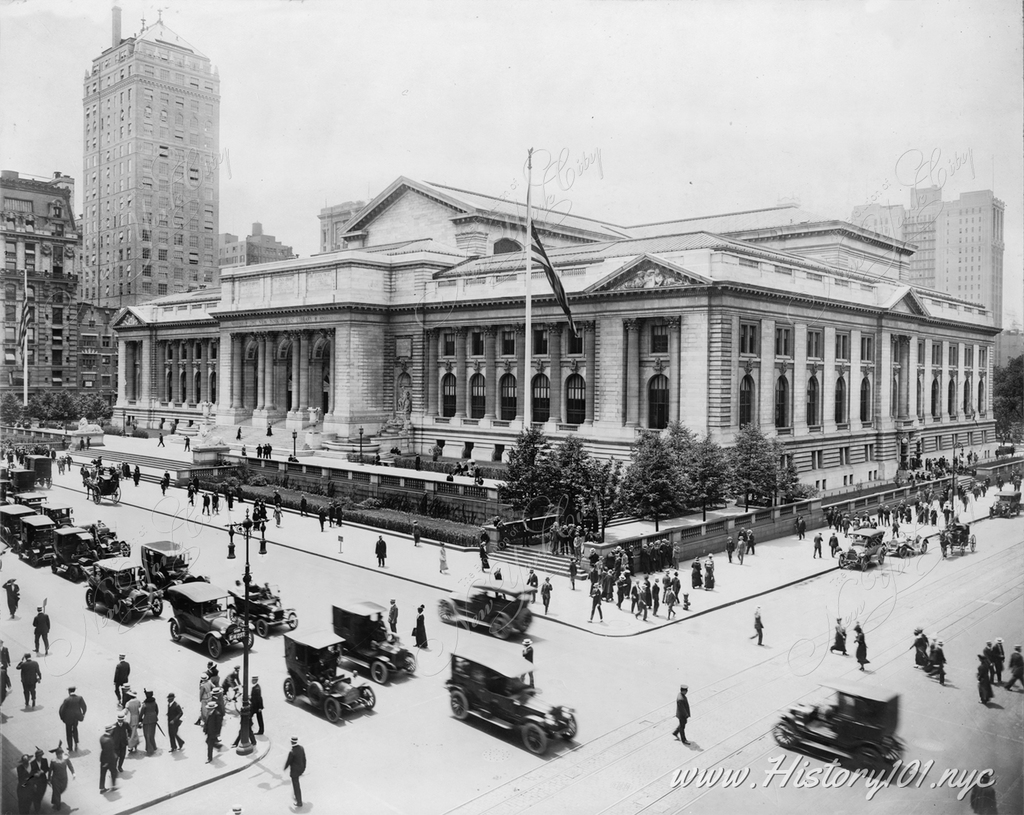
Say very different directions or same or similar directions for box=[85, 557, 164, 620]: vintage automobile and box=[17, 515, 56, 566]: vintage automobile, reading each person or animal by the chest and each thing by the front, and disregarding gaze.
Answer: same or similar directions

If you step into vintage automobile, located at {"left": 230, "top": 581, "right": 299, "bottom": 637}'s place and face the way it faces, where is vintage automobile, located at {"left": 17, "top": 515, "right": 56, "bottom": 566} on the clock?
vintage automobile, located at {"left": 17, "top": 515, "right": 56, "bottom": 566} is roughly at 6 o'clock from vintage automobile, located at {"left": 230, "top": 581, "right": 299, "bottom": 637}.

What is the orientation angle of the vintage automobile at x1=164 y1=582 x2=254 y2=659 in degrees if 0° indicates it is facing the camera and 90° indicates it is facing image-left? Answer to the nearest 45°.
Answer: approximately 315°

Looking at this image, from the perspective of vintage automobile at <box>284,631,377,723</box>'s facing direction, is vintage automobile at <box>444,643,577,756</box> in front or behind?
in front

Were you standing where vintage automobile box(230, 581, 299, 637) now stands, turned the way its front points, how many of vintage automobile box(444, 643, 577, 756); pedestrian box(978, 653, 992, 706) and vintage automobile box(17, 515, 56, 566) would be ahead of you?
2

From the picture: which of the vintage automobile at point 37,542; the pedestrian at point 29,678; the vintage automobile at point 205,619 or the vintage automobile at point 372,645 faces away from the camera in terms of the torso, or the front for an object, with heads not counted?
the pedestrian

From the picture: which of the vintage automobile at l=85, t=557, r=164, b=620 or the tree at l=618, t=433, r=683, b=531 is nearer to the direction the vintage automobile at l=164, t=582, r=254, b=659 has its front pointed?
the tree

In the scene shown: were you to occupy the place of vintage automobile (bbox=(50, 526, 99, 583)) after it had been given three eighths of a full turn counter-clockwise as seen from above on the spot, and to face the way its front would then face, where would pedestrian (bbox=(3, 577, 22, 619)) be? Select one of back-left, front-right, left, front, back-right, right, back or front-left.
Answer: back

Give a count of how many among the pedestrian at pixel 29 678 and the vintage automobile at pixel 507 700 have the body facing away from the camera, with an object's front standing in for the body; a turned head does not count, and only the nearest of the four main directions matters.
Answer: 1

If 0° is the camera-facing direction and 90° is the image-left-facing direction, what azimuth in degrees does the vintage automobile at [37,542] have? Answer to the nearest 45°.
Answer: approximately 315°

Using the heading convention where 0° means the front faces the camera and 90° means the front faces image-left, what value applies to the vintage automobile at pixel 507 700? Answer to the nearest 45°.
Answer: approximately 315°

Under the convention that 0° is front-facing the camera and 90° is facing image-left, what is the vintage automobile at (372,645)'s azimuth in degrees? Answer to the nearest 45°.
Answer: approximately 315°

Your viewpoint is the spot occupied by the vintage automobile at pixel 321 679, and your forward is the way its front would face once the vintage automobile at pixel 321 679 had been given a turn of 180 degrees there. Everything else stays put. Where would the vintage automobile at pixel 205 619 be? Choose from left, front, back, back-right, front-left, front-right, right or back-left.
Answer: front

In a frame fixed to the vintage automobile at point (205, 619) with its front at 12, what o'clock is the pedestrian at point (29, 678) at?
The pedestrian is roughly at 3 o'clock from the vintage automobile.

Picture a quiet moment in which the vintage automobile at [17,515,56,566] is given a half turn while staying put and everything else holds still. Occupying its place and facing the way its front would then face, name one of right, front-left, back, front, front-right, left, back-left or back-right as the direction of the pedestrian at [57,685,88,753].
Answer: back-left

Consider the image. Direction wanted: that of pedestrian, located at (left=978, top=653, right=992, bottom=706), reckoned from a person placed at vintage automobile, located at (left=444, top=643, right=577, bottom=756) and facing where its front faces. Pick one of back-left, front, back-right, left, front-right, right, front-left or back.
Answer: front-left

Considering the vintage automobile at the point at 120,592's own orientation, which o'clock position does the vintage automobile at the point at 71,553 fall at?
the vintage automobile at the point at 71,553 is roughly at 7 o'clock from the vintage automobile at the point at 120,592.

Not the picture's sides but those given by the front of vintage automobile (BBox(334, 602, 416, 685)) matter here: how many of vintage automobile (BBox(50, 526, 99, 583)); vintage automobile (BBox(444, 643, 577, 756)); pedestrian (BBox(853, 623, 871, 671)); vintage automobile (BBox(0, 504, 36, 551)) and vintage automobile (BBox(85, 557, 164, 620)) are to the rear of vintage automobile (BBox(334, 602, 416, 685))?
3

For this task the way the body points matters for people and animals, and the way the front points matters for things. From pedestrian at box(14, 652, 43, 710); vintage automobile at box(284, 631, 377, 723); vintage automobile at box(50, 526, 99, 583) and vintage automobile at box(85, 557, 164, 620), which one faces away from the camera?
the pedestrian

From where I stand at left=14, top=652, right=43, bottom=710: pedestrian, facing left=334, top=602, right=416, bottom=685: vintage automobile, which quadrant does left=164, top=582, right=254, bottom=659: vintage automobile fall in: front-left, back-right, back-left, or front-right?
front-left

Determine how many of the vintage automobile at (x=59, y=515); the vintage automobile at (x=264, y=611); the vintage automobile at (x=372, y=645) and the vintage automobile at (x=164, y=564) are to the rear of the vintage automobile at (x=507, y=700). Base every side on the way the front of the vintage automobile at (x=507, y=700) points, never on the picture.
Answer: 4
